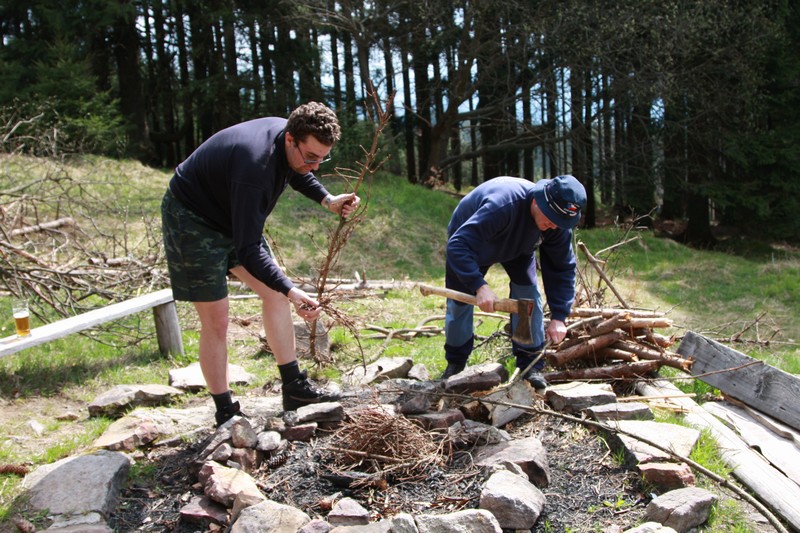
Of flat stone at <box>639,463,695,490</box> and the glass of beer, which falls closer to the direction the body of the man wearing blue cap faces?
the flat stone

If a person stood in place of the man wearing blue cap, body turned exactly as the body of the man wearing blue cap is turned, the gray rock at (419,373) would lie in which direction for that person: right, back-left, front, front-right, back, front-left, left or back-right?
back

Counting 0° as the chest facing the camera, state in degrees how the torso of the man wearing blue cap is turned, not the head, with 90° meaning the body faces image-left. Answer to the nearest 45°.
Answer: approximately 315°

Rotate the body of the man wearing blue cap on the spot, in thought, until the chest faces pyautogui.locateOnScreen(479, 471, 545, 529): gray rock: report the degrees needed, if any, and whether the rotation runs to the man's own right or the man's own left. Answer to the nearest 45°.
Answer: approximately 45° to the man's own right

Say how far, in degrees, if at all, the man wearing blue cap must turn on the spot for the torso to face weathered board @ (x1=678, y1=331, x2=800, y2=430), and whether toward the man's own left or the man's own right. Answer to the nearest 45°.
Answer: approximately 45° to the man's own left

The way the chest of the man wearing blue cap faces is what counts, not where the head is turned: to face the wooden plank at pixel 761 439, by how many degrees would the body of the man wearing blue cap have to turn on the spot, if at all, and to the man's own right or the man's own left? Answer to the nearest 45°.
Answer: approximately 45° to the man's own left
